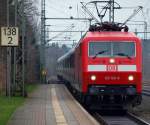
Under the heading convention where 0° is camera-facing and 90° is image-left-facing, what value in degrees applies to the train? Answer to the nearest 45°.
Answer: approximately 0°
